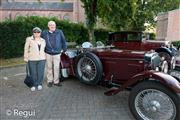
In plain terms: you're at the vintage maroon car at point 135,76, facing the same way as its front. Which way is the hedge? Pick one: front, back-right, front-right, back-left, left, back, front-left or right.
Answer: back

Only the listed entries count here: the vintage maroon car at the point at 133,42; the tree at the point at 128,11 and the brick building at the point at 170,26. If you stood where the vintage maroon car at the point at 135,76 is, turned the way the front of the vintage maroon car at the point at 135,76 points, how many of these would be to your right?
0

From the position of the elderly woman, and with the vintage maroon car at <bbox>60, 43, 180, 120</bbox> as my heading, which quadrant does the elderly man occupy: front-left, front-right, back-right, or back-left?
front-left

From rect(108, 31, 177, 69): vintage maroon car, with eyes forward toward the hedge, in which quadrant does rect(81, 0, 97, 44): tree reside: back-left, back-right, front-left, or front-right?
front-right

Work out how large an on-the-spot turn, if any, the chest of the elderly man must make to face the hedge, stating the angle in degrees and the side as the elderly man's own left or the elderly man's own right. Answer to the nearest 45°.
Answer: approximately 180°

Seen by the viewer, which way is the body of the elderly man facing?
toward the camera

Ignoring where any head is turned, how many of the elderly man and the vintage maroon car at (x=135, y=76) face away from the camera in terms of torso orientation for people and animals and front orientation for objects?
0

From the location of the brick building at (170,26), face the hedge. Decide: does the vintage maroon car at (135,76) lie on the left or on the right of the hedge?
left

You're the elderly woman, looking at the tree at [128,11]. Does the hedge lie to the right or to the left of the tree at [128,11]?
left

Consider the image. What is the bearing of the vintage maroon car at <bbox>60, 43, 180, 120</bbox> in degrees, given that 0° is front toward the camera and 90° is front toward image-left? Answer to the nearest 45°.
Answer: approximately 315°

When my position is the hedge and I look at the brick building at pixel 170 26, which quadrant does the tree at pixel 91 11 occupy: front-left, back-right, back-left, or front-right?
front-left

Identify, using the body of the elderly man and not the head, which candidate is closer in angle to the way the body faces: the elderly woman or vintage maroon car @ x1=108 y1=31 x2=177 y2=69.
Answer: the elderly woman

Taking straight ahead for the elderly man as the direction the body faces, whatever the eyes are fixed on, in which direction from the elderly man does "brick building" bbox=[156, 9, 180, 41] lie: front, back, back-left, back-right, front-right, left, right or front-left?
back-left
